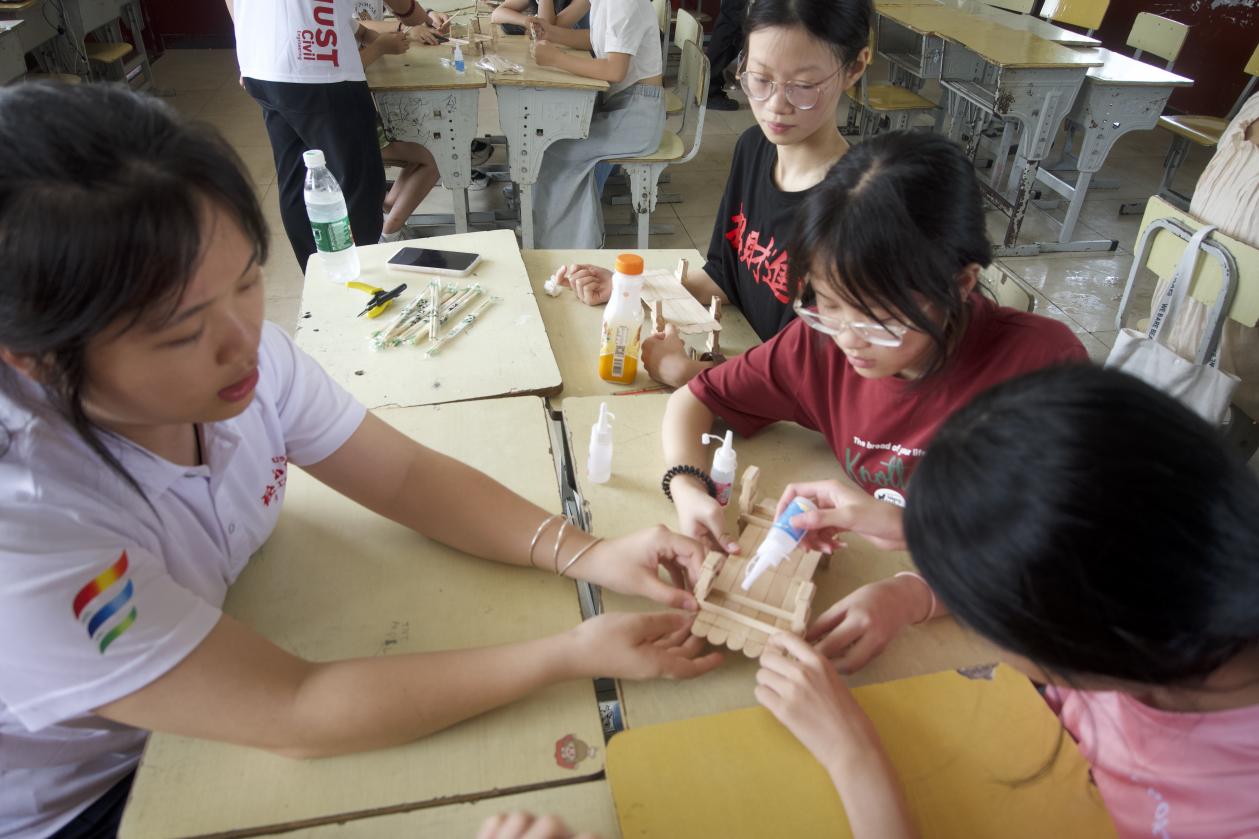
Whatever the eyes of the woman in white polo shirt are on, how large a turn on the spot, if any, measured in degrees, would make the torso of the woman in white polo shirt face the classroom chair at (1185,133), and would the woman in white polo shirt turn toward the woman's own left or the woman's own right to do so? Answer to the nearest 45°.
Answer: approximately 90° to the woman's own left

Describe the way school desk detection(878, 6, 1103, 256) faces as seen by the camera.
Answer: facing the viewer and to the left of the viewer

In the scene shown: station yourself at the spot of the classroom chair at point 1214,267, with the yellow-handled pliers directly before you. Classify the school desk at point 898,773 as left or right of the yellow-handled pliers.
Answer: left

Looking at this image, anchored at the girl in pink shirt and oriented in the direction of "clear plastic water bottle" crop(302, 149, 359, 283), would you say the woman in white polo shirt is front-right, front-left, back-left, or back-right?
front-left

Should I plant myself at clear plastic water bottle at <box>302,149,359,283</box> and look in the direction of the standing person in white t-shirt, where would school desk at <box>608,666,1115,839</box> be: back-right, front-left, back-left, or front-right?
back-right

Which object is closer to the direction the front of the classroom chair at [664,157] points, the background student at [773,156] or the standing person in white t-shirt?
the standing person in white t-shirt

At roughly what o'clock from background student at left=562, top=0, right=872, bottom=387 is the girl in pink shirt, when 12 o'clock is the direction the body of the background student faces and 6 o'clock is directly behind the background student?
The girl in pink shirt is roughly at 10 o'clock from the background student.

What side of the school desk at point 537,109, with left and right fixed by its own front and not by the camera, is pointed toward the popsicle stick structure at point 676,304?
right

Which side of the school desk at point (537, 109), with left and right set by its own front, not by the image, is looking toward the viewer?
right

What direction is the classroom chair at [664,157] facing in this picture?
to the viewer's left

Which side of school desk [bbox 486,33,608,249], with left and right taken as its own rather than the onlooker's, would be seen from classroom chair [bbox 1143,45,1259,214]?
front

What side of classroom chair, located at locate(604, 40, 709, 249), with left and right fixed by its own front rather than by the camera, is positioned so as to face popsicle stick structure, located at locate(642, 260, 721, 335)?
left

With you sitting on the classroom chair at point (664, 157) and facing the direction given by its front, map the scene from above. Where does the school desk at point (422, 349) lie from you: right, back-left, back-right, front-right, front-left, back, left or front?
left

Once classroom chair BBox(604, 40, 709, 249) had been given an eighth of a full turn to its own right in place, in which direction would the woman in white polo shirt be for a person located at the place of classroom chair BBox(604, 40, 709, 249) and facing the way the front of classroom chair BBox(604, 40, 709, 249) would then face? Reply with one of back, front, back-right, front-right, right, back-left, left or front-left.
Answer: back-left

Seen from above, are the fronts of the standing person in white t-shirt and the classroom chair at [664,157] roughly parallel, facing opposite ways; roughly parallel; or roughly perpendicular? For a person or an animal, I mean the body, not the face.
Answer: roughly perpendicular

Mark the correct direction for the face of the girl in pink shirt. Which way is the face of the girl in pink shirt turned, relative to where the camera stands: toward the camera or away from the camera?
away from the camera
